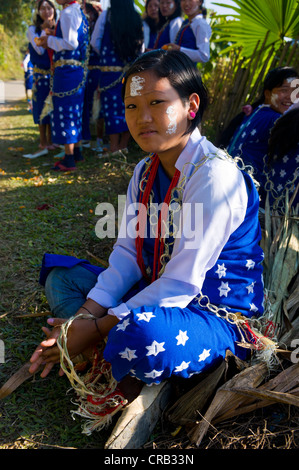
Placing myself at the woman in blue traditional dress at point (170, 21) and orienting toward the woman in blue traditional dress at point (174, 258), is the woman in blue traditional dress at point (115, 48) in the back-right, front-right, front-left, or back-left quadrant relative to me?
front-right

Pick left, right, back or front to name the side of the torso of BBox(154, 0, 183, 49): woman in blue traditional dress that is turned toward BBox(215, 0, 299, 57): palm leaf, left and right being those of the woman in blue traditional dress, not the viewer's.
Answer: left

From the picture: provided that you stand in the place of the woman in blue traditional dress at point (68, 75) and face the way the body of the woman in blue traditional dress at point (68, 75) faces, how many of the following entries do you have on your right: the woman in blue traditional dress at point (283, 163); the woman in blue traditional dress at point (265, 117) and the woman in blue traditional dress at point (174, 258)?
0

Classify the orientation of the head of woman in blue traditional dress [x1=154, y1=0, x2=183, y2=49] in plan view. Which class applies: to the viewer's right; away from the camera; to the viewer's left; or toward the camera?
toward the camera

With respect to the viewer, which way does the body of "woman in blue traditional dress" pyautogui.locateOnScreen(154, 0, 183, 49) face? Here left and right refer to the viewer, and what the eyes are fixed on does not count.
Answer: facing the viewer and to the left of the viewer

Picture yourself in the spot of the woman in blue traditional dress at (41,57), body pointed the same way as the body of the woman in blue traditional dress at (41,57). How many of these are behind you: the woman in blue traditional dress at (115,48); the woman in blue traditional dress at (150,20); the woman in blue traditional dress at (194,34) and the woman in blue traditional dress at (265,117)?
0

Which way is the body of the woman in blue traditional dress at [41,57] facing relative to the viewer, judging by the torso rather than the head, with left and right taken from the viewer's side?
facing the viewer and to the right of the viewer

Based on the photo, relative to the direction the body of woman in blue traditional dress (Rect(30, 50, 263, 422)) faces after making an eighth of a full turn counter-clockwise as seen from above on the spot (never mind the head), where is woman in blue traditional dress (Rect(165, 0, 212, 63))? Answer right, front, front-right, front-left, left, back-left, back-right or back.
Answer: back

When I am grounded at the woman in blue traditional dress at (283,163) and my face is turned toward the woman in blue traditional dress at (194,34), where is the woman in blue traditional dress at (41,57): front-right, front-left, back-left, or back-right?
front-left
